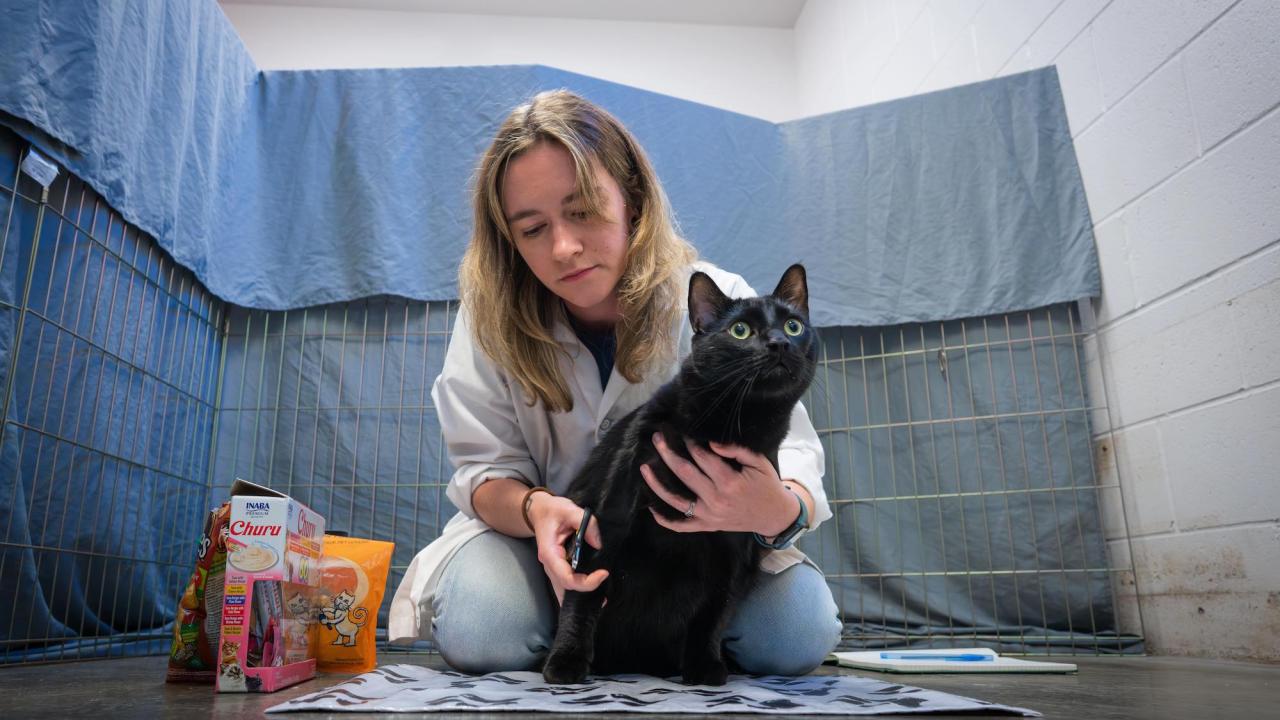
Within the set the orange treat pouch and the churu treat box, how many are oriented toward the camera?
2

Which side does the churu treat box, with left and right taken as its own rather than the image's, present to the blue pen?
left

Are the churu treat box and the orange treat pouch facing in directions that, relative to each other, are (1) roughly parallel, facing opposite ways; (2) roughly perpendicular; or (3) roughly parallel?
roughly parallel

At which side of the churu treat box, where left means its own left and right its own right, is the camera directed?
front

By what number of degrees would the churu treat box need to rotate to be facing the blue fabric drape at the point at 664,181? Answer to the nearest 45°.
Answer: approximately 135° to its left

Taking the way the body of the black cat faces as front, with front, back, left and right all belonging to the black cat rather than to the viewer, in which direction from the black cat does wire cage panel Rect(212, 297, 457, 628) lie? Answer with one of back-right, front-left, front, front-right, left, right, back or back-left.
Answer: back

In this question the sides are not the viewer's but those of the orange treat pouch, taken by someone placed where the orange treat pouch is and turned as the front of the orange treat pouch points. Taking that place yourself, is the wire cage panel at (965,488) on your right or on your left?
on your left

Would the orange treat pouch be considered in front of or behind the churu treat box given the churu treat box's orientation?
behind

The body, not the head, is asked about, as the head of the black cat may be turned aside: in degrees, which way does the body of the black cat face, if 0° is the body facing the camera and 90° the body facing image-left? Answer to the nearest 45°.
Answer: approximately 315°

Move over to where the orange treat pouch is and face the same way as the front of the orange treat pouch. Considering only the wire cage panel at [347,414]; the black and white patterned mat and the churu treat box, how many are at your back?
1

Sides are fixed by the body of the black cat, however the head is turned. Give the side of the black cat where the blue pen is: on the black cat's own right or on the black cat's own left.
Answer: on the black cat's own left
